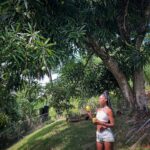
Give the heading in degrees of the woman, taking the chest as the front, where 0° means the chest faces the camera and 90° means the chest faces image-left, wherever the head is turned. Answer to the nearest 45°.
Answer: approximately 45°

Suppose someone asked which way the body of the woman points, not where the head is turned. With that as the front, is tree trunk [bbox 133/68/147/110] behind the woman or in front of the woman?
behind
